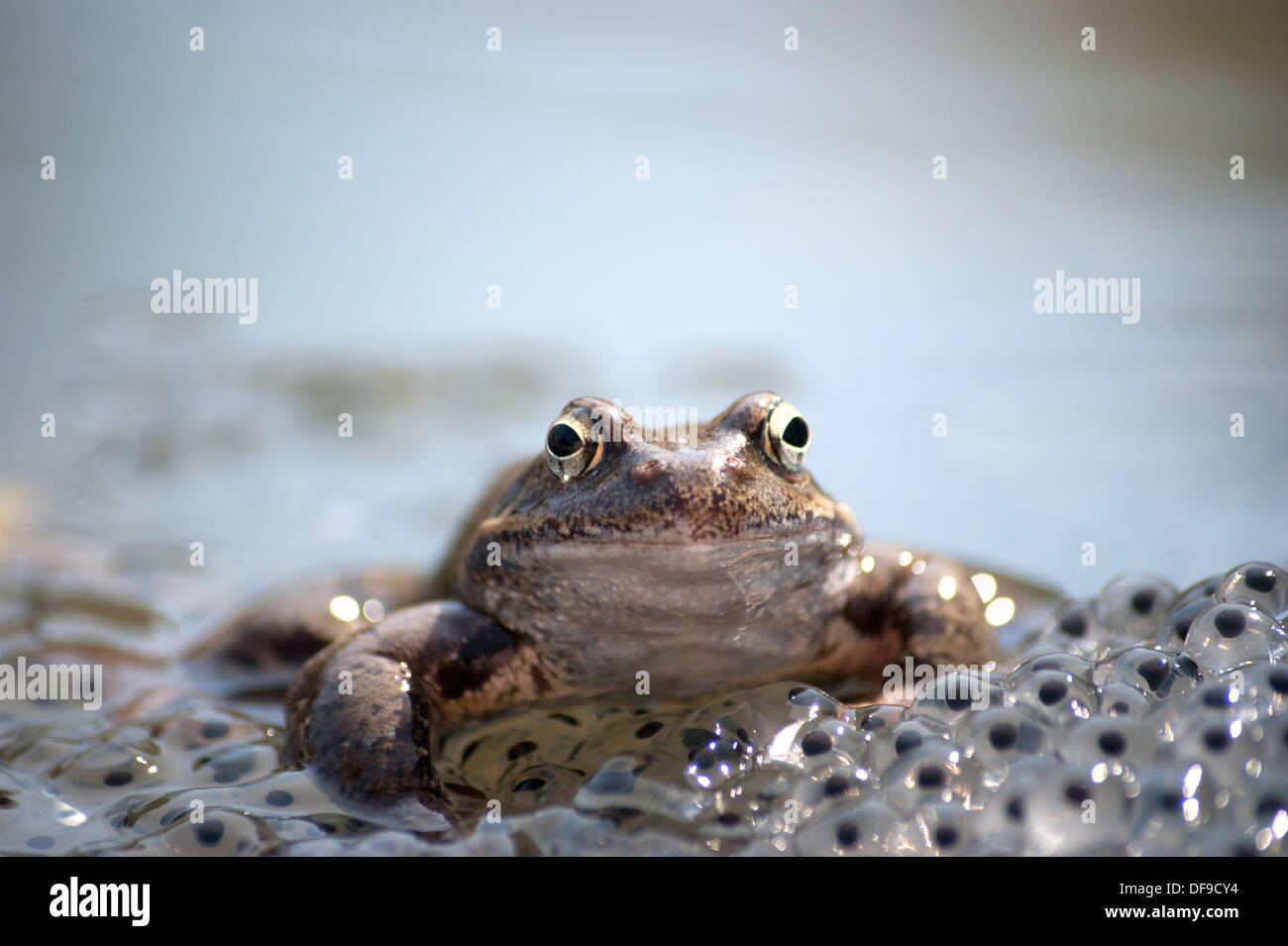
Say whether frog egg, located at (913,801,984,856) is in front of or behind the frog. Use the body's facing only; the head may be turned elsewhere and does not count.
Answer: in front

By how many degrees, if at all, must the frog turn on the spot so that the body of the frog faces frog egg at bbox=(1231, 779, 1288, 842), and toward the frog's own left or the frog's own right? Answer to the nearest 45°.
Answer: approximately 45° to the frog's own left

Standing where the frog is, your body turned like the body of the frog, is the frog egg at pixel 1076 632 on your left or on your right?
on your left

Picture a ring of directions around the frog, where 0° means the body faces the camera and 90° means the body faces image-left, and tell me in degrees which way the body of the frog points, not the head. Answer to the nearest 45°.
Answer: approximately 0°

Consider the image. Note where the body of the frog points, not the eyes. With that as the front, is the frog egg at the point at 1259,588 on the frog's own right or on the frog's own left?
on the frog's own left

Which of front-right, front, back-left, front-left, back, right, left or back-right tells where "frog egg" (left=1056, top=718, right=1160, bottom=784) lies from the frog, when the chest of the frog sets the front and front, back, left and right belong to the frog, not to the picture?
front-left

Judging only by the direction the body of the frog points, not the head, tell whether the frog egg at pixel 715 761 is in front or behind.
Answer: in front

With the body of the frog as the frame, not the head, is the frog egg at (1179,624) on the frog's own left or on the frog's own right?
on the frog's own left
